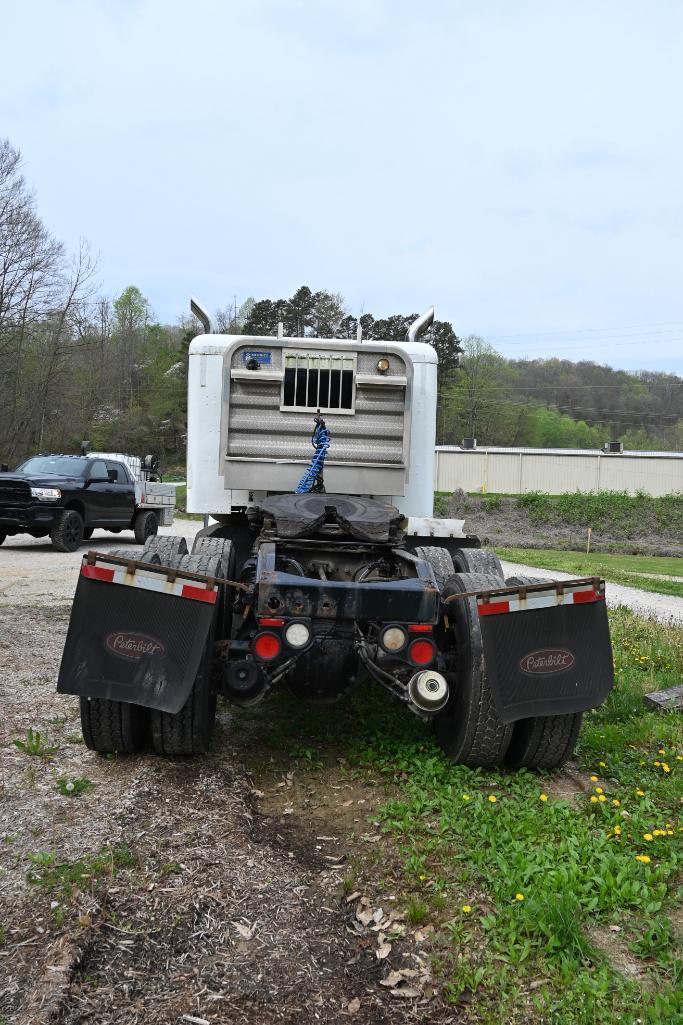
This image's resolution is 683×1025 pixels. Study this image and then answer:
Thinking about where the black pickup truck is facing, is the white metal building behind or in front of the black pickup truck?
behind

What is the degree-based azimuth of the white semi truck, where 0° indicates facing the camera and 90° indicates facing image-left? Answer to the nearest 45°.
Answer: approximately 180°

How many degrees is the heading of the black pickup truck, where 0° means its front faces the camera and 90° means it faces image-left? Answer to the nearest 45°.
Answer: approximately 45°

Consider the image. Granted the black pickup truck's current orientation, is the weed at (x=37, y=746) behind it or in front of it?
in front

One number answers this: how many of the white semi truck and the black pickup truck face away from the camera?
1

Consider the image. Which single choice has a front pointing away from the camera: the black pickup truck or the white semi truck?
the white semi truck

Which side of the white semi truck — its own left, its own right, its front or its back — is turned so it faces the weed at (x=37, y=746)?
back

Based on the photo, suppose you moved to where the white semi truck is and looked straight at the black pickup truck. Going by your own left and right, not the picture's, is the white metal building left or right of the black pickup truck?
right

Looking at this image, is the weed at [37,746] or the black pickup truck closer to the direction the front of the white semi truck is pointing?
the black pickup truck

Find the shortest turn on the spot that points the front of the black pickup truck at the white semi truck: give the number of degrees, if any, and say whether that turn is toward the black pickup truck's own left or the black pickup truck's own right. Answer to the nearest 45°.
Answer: approximately 45° to the black pickup truck's own left

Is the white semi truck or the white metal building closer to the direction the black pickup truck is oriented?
the white semi truck
